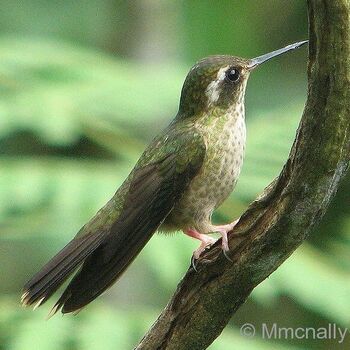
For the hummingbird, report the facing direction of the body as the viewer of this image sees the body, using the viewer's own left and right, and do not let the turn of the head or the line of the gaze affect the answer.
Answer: facing to the right of the viewer
